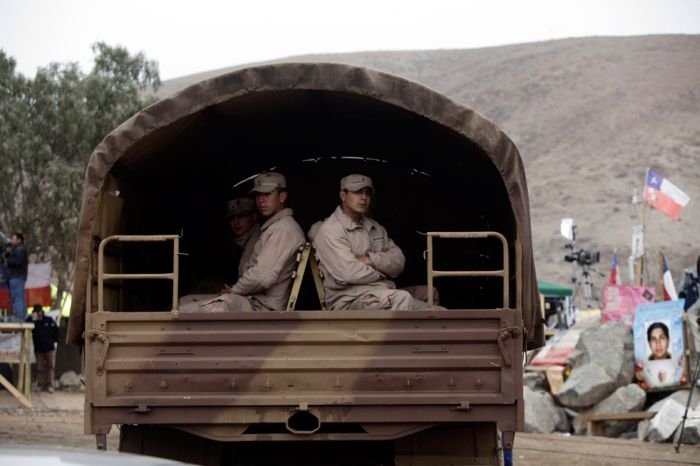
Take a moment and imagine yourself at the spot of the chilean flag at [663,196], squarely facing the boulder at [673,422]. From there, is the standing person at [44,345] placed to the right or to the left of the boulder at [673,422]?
right

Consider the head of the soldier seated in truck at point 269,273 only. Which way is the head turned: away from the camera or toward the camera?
toward the camera

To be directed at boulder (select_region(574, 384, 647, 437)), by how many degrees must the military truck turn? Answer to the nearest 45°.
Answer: approximately 45° to its right

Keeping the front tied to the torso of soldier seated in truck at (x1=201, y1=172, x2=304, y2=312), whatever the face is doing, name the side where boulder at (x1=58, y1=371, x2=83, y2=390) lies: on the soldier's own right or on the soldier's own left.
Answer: on the soldier's own right

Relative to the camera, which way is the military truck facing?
away from the camera
